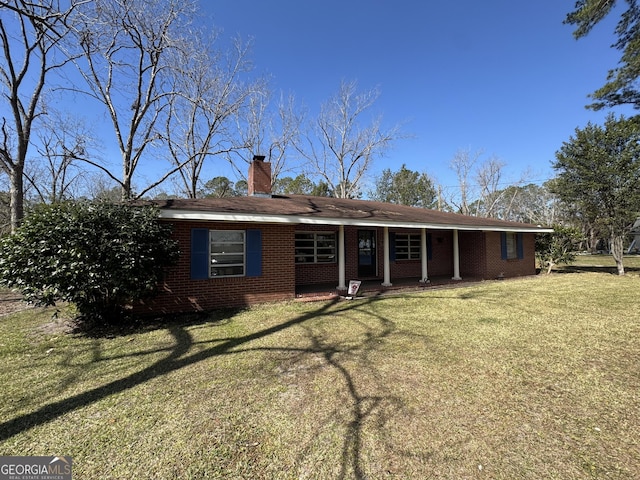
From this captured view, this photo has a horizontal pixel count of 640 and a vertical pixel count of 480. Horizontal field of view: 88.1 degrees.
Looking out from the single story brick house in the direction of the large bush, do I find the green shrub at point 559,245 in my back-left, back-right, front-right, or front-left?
back-left

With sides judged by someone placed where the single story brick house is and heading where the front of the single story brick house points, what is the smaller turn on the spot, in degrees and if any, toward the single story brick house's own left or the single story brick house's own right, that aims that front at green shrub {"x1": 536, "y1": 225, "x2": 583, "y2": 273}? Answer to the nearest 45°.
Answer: approximately 90° to the single story brick house's own left

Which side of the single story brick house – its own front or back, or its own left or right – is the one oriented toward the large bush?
right
